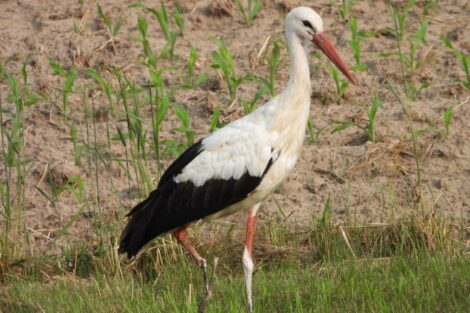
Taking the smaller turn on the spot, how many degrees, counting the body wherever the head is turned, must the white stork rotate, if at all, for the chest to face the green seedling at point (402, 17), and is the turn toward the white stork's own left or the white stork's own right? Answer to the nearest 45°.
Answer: approximately 45° to the white stork's own left

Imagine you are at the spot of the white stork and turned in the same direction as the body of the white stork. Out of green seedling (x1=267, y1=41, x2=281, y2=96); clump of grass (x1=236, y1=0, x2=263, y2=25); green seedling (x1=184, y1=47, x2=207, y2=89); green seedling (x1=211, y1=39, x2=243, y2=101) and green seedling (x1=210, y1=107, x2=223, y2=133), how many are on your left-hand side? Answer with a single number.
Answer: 5

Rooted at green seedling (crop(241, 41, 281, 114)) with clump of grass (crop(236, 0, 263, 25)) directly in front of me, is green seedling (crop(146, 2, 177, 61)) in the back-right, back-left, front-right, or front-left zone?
front-left

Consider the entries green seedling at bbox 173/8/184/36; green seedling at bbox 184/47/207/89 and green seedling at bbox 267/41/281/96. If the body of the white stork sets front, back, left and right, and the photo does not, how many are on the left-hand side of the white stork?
3

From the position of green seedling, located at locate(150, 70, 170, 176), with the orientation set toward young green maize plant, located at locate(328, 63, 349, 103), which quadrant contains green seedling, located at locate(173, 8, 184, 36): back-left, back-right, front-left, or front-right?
front-left

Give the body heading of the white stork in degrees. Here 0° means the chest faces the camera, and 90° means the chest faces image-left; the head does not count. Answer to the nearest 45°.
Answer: approximately 270°

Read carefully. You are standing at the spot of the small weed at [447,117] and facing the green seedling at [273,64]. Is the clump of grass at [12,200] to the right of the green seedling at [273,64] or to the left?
left

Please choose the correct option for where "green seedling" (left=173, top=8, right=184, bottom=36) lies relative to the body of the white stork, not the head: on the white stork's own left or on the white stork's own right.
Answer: on the white stork's own left

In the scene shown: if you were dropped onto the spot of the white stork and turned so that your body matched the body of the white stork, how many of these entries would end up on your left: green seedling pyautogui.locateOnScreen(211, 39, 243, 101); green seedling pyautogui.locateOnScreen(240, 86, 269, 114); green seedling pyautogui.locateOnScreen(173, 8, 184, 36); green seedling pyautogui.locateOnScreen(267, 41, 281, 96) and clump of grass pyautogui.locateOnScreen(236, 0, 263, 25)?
5

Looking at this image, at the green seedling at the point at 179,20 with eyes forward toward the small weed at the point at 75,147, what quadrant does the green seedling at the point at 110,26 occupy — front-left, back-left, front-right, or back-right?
front-right

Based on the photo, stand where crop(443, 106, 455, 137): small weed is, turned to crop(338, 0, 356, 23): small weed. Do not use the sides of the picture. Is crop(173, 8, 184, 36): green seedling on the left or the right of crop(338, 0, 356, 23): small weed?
left

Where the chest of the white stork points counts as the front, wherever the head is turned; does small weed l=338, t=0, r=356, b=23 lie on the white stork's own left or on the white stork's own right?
on the white stork's own left

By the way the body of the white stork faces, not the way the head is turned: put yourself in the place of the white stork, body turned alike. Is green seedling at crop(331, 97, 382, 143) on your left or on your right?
on your left

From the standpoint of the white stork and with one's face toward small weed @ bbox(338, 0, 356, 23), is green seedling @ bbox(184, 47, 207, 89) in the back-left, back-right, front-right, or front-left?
front-left
